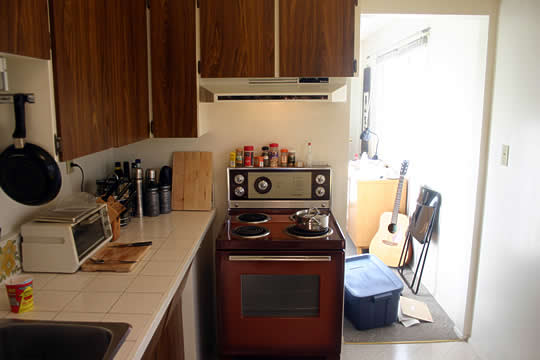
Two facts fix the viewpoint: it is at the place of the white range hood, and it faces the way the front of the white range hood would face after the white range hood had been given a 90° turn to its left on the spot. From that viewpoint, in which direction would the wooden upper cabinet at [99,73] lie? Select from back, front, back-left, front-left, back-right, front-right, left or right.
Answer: back-right

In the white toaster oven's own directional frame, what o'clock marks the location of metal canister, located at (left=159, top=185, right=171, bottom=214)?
The metal canister is roughly at 9 o'clock from the white toaster oven.

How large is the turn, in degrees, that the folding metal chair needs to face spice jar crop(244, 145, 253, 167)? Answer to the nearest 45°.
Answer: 0° — it already faces it

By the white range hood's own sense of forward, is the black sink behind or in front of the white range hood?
in front

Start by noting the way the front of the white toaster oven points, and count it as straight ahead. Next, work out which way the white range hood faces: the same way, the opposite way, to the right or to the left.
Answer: to the right

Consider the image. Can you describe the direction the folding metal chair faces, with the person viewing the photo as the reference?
facing the viewer and to the left of the viewer

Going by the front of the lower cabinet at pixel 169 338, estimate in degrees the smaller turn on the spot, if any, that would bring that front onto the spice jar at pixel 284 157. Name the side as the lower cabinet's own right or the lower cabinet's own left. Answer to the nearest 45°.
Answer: approximately 45° to the lower cabinet's own left

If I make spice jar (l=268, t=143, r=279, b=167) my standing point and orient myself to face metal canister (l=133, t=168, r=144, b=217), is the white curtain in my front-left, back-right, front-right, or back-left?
back-right

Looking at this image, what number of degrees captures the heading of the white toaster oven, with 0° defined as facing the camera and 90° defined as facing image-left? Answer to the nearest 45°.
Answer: approximately 315°

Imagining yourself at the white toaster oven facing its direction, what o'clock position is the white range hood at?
The white range hood is roughly at 10 o'clock from the white toaster oven.

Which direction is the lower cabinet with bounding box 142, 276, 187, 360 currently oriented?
to the viewer's right
